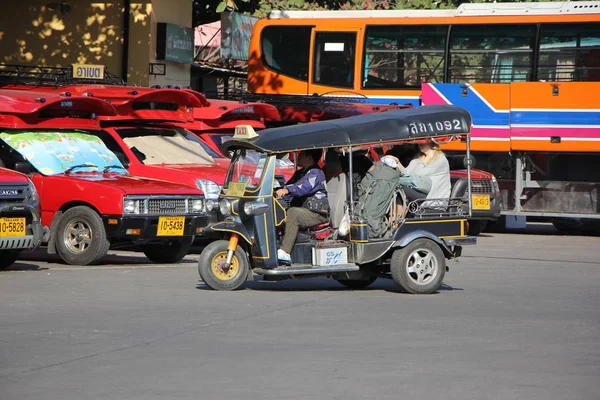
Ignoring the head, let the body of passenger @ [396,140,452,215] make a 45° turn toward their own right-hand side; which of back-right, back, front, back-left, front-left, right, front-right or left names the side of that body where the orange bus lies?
front-right

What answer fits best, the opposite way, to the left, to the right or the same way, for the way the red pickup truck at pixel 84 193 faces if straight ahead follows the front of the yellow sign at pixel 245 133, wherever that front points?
to the left

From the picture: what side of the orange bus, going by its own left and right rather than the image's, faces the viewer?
left

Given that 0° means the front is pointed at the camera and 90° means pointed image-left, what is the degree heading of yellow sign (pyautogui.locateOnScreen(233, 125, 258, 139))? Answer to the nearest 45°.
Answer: approximately 45°

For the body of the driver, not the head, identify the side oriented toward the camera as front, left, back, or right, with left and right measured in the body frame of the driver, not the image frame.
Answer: left

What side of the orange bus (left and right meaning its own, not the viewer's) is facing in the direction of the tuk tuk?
left

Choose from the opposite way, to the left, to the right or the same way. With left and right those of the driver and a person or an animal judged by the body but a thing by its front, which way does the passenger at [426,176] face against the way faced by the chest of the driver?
the same way

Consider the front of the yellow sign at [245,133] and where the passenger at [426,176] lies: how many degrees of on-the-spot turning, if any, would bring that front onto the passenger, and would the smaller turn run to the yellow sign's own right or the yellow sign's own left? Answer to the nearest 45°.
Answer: approximately 135° to the yellow sign's own left

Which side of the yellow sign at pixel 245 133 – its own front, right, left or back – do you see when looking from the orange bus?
back

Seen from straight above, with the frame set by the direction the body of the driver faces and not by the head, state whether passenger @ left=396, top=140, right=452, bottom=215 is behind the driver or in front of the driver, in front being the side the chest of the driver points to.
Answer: behind

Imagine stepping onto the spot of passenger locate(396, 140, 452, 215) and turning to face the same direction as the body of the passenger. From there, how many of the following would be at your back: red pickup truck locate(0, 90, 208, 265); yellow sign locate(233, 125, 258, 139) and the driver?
0

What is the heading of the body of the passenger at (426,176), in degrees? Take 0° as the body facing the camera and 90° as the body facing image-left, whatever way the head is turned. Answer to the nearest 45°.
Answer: approximately 90°

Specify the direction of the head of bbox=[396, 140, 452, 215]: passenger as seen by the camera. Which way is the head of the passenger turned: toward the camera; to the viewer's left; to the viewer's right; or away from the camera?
to the viewer's left

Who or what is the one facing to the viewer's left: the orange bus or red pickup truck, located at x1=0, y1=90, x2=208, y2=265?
the orange bus

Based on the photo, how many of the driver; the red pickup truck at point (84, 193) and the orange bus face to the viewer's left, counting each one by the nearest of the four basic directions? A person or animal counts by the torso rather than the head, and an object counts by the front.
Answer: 2
